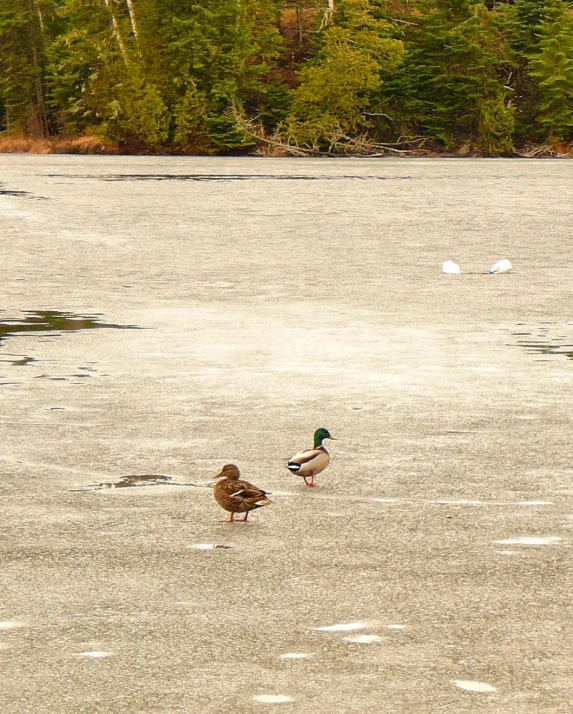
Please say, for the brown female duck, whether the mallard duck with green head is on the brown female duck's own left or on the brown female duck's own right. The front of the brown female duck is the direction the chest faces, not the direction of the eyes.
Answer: on the brown female duck's own right

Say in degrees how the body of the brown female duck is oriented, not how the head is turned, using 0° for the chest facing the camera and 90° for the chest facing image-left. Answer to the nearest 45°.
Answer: approximately 90°
